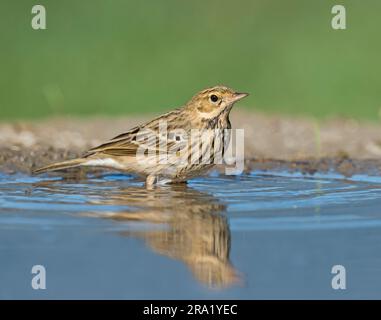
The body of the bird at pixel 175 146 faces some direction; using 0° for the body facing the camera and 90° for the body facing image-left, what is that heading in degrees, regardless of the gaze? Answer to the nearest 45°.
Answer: approximately 270°
